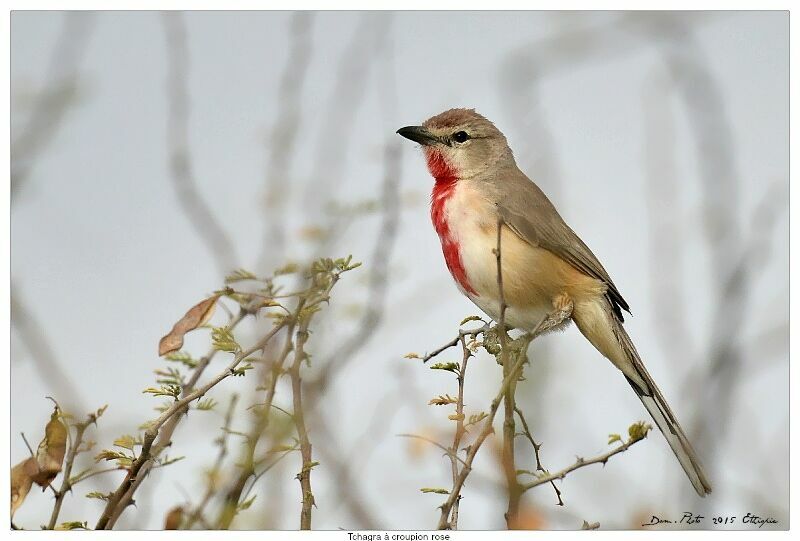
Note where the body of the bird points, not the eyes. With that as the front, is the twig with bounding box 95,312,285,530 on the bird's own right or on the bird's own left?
on the bird's own right

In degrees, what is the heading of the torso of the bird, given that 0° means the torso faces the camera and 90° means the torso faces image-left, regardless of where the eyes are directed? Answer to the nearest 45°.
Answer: approximately 90°
